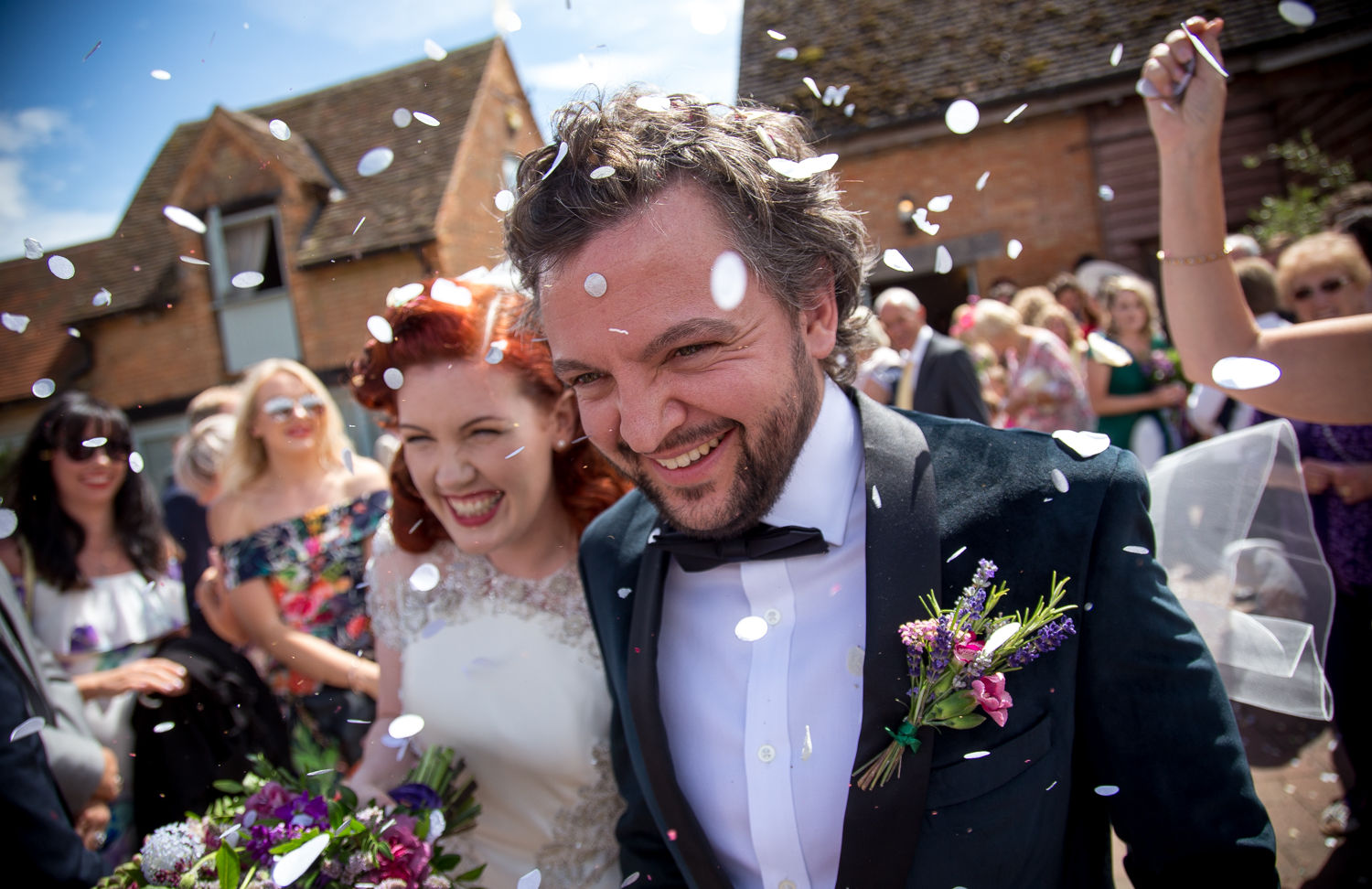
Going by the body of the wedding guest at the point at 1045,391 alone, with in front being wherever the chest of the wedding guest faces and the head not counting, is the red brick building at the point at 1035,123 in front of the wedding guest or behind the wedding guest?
behind

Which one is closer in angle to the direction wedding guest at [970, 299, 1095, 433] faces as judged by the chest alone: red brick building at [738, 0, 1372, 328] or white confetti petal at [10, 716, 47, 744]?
the white confetti petal

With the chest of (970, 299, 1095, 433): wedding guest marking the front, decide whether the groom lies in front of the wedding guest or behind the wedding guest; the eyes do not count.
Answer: in front

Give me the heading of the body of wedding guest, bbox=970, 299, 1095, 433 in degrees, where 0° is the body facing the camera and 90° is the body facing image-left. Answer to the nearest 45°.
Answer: approximately 45°

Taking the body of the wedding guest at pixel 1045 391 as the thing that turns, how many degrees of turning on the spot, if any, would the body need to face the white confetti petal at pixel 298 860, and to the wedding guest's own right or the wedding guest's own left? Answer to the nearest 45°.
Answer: approximately 45° to the wedding guest's own left

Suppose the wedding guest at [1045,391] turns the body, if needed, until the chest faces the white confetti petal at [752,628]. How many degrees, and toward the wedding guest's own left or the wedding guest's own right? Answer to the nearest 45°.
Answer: approximately 45° to the wedding guest's own left

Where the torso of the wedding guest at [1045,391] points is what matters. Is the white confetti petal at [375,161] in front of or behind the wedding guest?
in front

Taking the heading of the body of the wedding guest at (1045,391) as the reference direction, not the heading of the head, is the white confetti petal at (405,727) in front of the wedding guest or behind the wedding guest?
in front

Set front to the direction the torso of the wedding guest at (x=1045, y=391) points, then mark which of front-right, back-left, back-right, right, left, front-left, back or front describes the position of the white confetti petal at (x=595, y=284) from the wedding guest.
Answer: front-left
